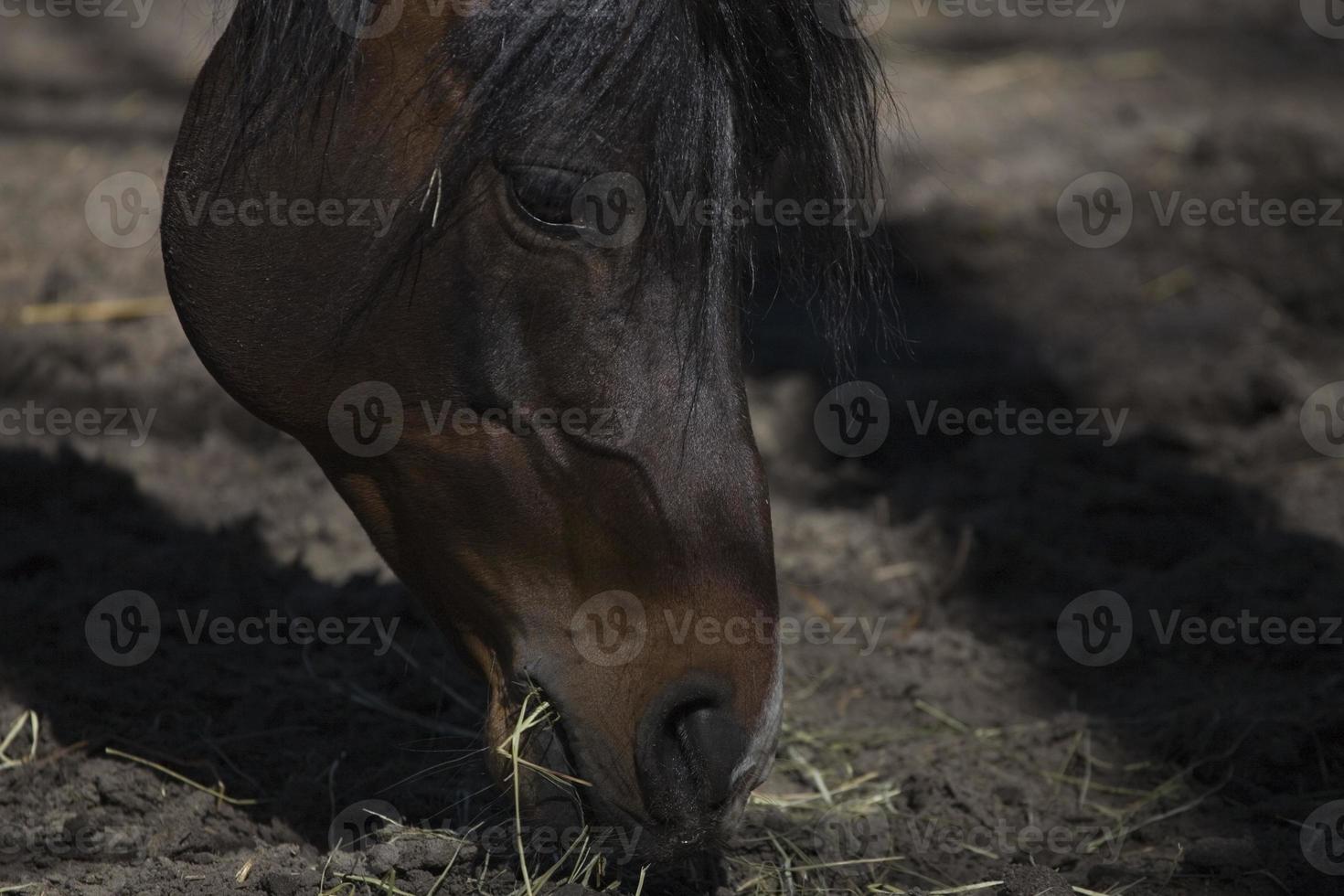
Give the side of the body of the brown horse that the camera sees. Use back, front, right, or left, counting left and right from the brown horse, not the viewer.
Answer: right
